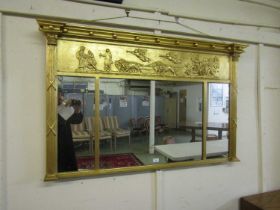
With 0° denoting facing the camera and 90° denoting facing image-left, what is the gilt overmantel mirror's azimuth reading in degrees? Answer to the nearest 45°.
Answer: approximately 315°
